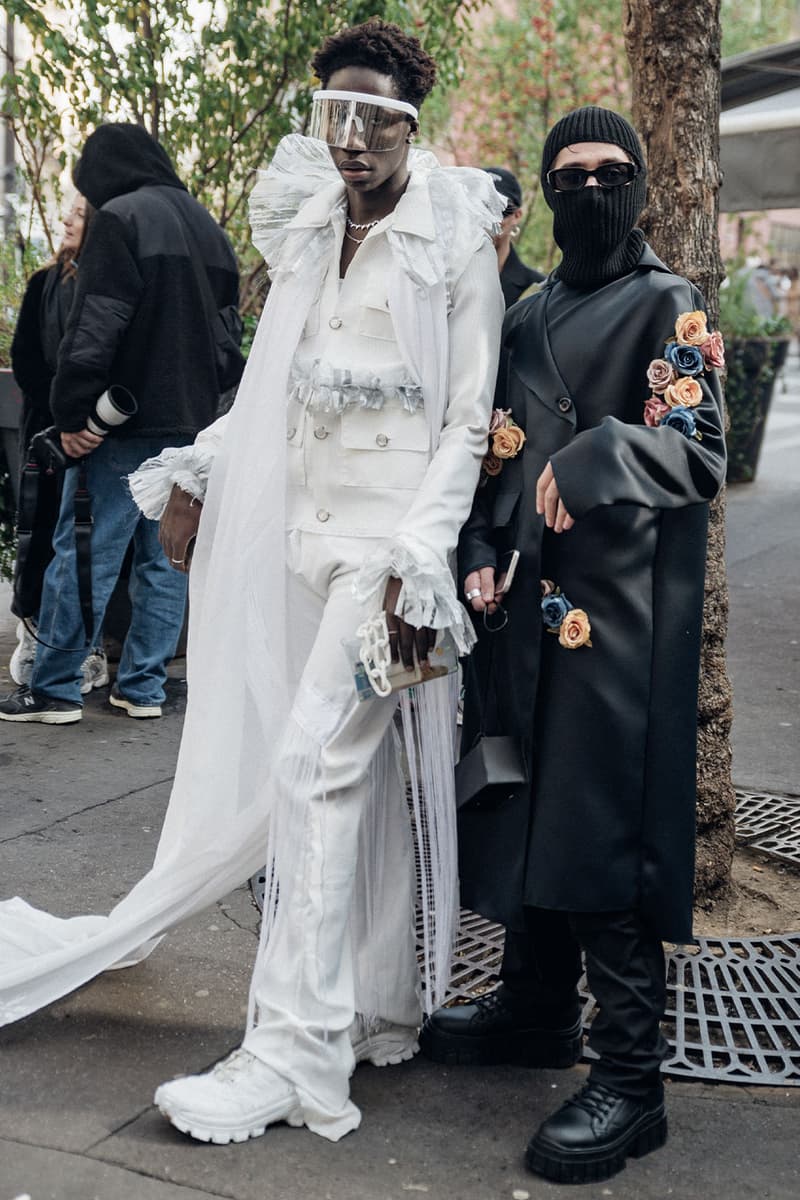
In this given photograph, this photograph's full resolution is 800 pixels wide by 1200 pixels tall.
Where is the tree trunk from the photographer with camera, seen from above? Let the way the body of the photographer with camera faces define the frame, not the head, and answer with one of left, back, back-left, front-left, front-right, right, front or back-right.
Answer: back

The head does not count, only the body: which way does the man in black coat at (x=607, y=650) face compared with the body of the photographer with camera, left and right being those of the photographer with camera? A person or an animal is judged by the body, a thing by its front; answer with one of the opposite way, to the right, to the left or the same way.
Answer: to the left

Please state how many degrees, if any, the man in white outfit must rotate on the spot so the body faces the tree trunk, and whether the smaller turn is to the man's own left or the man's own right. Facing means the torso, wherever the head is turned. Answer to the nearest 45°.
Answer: approximately 180°

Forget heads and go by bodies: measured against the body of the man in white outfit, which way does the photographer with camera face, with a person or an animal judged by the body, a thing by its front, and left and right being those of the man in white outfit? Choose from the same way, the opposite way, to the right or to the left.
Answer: to the right

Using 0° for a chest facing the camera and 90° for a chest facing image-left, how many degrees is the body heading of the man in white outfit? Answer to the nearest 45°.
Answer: approximately 45°

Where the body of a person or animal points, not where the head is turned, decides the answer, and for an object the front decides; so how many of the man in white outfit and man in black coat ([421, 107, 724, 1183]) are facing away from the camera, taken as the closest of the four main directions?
0

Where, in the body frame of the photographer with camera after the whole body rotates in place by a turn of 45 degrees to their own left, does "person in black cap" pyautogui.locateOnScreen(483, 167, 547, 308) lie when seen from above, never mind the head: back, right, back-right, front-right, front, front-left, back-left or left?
back

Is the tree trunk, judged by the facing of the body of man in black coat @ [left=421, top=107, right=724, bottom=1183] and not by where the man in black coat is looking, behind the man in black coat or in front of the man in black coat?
behind

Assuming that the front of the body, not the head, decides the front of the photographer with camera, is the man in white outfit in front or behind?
behind
